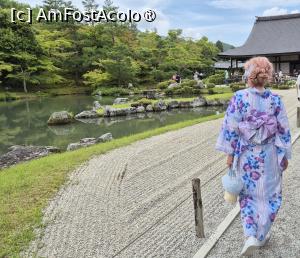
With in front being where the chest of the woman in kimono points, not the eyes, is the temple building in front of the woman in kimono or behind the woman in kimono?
in front

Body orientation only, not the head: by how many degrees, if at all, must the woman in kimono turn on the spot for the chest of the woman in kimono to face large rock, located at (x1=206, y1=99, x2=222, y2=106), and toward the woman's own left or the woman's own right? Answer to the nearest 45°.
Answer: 0° — they already face it

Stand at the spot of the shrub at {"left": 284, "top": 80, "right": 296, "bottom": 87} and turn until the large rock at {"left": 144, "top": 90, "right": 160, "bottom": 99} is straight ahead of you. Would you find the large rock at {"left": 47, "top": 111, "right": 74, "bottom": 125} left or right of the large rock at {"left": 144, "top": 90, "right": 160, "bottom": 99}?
left

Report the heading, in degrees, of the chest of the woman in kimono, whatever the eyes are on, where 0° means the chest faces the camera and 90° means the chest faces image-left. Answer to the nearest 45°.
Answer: approximately 180°

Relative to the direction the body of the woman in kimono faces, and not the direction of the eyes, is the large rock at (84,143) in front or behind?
in front

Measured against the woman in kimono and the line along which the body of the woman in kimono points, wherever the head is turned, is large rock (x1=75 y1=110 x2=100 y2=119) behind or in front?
in front

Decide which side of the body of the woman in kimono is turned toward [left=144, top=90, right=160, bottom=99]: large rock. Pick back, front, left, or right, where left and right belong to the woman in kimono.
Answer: front

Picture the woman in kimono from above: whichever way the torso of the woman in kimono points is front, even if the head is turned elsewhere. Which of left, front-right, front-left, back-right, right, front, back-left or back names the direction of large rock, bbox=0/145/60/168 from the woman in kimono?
front-left

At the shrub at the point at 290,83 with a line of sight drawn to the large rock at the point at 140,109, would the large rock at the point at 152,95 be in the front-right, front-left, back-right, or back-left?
front-right

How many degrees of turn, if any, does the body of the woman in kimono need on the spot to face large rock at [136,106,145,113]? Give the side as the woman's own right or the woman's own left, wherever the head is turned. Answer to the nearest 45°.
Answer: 0° — they already face it

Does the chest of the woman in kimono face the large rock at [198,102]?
yes

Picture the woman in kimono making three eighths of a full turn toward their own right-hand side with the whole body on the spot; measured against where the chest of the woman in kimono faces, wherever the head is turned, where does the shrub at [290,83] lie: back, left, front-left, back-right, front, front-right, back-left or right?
back-left

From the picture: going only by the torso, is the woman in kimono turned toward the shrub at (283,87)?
yes
